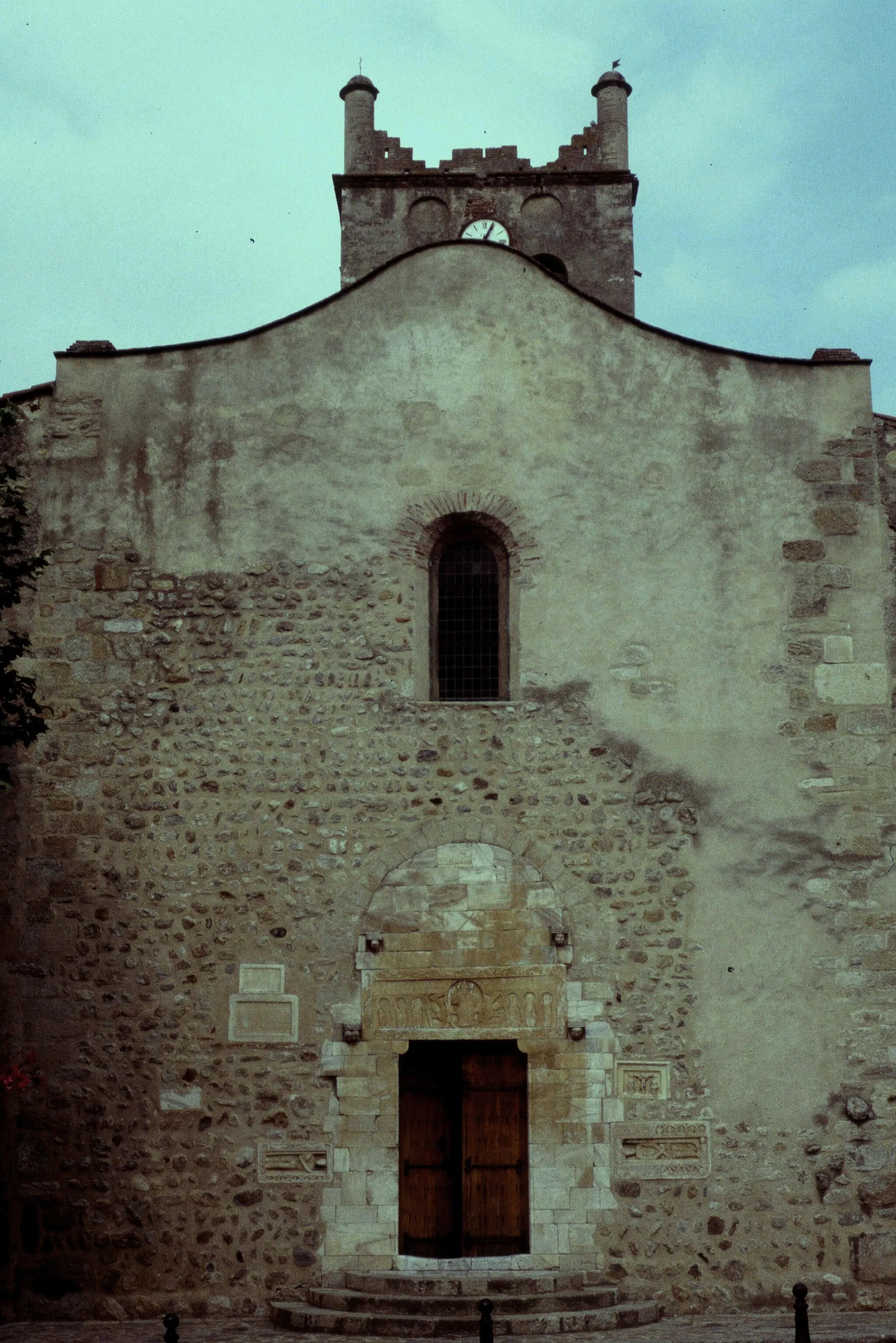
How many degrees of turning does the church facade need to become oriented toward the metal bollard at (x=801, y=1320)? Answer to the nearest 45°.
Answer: approximately 45° to its left

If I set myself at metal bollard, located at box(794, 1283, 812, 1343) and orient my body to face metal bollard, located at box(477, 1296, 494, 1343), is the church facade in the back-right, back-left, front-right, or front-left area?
front-right

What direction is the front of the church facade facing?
toward the camera
